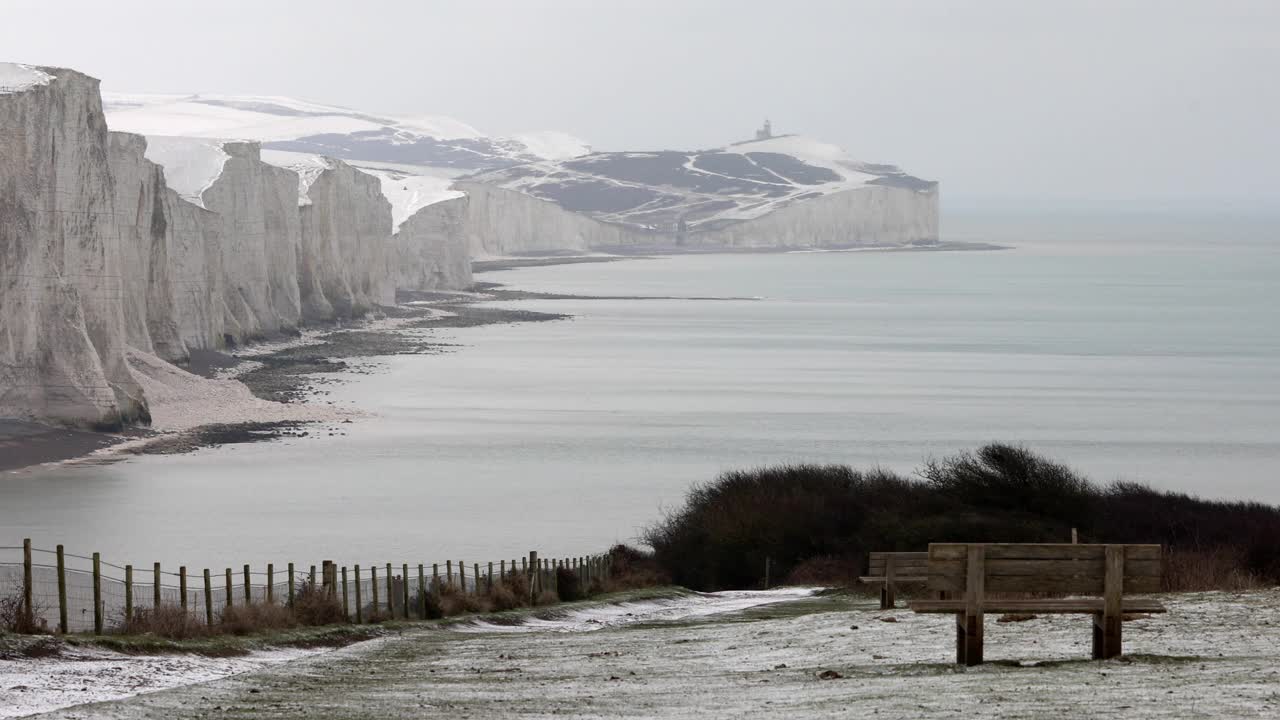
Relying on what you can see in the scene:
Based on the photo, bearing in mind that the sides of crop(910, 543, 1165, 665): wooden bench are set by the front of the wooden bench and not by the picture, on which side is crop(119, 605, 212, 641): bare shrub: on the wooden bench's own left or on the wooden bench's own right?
on the wooden bench's own left

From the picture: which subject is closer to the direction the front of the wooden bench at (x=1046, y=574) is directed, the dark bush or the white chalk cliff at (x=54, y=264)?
the dark bush

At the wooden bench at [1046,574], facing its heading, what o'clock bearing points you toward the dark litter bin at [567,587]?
The dark litter bin is roughly at 11 o'clock from the wooden bench.

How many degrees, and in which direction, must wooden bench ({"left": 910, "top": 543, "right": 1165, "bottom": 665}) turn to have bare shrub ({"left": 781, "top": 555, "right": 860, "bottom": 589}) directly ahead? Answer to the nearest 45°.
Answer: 0° — it already faces it

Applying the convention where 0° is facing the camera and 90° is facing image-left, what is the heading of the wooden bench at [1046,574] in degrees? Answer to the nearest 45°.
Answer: approximately 180°

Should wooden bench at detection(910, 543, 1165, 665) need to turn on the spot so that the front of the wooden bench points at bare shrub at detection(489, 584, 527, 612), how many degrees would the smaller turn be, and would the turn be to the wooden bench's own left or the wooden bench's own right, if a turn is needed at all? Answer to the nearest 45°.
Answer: approximately 45° to the wooden bench's own left

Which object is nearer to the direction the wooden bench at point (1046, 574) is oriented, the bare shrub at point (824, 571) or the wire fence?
the bare shrub

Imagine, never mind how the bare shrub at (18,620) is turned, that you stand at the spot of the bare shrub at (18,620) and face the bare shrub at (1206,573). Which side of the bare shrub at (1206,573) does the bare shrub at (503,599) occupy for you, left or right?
left
